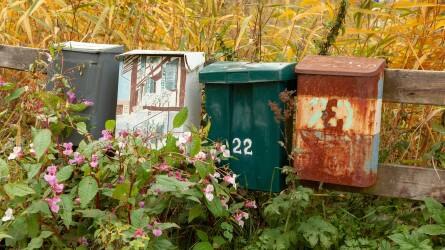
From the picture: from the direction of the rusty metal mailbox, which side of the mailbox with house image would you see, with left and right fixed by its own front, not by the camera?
left

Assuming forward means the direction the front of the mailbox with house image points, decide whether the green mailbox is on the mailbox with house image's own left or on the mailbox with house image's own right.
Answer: on the mailbox with house image's own left

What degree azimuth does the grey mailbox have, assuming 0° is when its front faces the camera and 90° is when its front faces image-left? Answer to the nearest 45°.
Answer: approximately 45°

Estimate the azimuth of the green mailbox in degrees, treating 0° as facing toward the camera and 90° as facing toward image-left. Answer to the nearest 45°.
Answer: approximately 0°

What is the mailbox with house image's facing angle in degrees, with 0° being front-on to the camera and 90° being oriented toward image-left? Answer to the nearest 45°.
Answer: approximately 45°

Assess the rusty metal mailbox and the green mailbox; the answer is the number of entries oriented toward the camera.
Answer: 2

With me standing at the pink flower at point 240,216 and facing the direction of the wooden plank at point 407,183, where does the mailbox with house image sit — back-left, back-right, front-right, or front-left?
back-left
